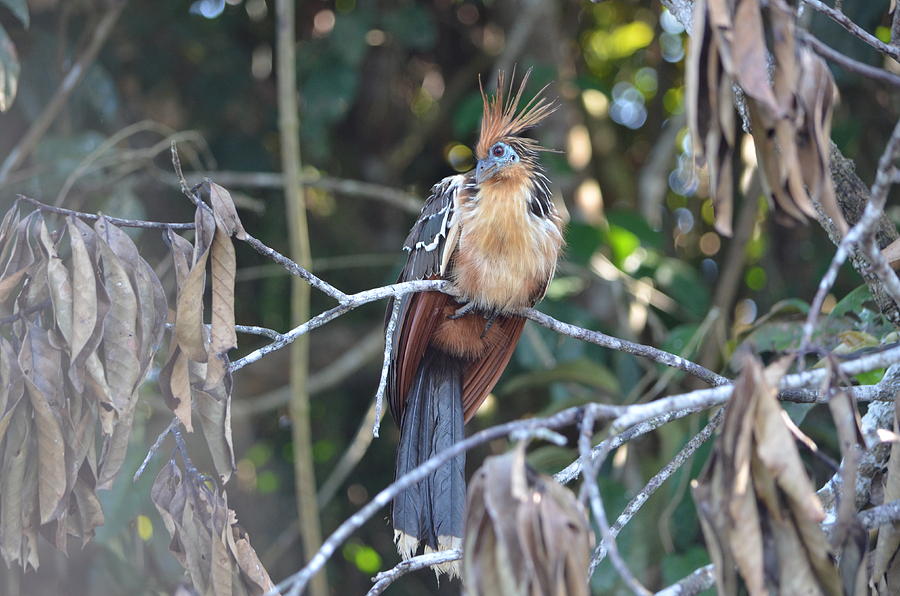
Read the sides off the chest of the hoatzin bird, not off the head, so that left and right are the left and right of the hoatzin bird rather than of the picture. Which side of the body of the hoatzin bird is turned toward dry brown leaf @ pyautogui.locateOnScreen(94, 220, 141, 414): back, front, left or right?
right

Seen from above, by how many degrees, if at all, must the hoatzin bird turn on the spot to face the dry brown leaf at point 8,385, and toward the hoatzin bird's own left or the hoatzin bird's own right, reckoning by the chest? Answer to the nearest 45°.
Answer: approximately 90° to the hoatzin bird's own right

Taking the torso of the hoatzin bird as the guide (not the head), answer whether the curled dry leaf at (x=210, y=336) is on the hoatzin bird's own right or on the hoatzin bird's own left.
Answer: on the hoatzin bird's own right

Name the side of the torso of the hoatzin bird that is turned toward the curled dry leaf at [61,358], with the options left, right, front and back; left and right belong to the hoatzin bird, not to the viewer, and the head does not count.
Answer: right

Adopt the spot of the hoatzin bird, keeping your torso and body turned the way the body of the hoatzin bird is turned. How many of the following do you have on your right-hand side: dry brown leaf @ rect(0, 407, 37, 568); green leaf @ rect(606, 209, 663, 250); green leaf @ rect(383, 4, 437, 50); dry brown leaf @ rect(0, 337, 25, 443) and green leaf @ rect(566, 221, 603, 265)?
2

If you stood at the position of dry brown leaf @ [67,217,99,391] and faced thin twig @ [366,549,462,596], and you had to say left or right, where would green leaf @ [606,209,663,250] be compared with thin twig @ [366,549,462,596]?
left

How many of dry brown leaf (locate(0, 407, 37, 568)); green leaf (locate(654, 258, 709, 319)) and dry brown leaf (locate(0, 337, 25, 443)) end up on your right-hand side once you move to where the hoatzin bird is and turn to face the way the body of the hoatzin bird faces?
2

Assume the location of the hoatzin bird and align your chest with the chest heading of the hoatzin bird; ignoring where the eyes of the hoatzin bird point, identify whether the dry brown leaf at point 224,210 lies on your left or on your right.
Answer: on your right

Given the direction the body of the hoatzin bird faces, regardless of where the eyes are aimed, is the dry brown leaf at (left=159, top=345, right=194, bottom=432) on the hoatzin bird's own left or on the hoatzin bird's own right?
on the hoatzin bird's own right

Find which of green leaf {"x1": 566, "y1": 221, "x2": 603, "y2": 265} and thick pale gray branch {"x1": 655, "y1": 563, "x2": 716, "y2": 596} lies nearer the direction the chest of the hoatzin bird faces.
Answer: the thick pale gray branch

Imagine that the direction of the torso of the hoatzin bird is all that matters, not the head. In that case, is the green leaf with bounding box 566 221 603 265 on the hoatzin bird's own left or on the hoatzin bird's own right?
on the hoatzin bird's own left

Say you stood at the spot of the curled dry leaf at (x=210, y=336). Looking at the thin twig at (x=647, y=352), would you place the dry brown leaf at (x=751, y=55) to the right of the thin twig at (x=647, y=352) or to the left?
right

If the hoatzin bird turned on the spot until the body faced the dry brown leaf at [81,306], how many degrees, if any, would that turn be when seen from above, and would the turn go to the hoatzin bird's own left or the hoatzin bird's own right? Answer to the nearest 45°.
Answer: approximately 90° to the hoatzin bird's own right

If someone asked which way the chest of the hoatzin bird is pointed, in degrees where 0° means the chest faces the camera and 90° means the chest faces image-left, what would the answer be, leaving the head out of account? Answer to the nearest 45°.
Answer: approximately 315°
